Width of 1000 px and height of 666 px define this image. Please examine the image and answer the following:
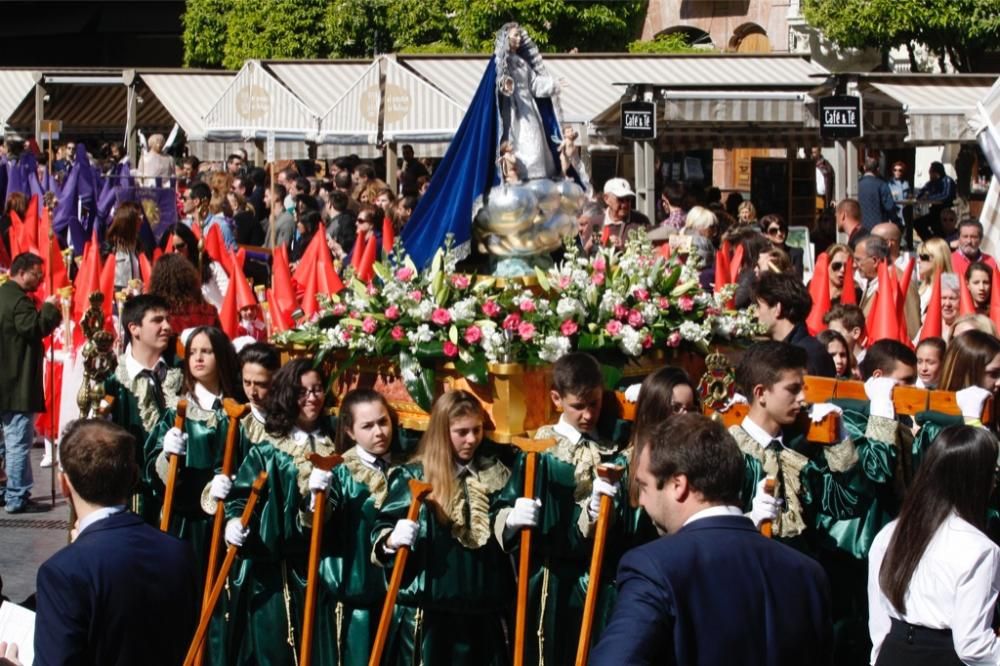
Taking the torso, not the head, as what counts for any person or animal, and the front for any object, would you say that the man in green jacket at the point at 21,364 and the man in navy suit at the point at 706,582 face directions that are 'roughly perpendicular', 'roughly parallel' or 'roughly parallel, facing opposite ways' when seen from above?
roughly perpendicular

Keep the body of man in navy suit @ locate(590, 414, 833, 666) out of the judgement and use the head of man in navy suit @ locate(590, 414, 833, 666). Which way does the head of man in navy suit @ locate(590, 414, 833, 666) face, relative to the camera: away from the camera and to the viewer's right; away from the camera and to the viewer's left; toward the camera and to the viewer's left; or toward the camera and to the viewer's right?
away from the camera and to the viewer's left

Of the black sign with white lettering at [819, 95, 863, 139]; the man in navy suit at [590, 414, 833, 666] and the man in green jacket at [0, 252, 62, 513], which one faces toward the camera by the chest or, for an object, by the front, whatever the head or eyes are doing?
the black sign with white lettering

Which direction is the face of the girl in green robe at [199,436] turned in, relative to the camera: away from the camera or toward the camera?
toward the camera

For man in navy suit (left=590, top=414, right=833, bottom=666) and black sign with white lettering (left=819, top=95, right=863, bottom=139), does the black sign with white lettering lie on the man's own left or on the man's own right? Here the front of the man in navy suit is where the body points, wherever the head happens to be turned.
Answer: on the man's own right

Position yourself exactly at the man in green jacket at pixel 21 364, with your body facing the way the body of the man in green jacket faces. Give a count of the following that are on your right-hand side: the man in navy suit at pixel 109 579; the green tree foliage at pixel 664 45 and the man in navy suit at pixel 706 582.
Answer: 2

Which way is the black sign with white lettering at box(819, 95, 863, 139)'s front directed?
toward the camera

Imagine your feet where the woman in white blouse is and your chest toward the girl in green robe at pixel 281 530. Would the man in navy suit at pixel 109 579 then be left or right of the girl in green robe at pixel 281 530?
left

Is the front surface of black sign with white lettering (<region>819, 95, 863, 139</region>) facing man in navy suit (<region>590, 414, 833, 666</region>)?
yes

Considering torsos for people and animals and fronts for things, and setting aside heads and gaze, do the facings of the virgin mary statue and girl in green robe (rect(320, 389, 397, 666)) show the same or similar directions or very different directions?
same or similar directions

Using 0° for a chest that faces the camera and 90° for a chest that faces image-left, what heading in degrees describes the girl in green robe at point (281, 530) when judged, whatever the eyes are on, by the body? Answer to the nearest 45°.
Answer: approximately 315°

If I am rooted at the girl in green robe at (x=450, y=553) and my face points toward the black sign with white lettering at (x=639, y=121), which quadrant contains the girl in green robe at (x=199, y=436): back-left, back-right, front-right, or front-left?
front-left

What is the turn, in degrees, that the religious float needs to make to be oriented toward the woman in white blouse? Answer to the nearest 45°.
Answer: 0° — it already faces them

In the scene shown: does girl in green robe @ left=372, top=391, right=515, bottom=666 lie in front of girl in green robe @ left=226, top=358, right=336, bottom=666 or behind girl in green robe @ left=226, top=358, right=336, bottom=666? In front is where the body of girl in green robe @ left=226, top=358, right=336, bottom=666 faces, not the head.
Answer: in front

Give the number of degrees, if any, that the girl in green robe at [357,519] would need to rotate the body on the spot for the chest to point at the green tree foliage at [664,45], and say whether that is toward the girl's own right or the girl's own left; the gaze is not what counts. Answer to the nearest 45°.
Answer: approximately 135° to the girl's own left

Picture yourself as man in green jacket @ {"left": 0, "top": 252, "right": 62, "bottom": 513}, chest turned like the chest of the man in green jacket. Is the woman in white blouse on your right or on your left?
on your right

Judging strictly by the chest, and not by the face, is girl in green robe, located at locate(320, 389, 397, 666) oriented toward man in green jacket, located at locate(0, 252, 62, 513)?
no

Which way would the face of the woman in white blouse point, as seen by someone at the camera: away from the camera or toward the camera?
away from the camera
